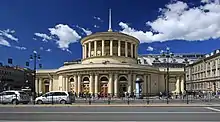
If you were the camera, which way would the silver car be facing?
facing to the left of the viewer
